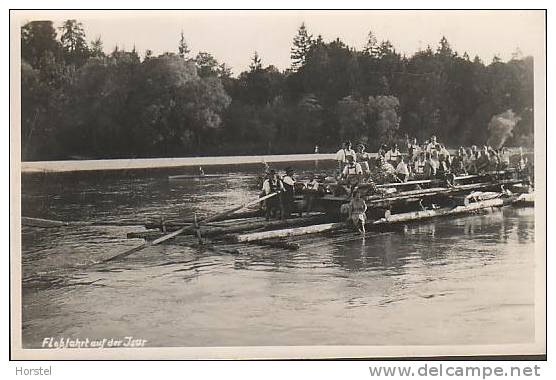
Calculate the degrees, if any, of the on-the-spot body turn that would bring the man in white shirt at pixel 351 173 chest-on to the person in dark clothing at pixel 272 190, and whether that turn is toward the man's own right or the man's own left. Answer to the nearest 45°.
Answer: approximately 45° to the man's own right

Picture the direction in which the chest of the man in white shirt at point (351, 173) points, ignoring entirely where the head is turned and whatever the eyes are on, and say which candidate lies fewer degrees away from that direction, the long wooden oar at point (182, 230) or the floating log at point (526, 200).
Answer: the long wooden oar

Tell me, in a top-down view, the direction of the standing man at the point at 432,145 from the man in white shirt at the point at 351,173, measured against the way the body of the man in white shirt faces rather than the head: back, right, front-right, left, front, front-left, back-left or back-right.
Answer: back-left

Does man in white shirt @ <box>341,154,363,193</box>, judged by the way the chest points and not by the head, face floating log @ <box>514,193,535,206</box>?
no

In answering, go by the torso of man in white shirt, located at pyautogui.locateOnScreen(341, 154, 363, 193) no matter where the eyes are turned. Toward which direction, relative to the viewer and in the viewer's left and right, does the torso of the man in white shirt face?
facing the viewer and to the left of the viewer
